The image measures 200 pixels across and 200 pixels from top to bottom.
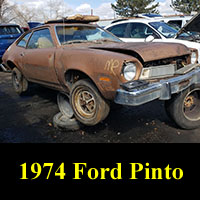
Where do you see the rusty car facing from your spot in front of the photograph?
facing the viewer and to the right of the viewer

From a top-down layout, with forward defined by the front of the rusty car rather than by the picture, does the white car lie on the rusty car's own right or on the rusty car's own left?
on the rusty car's own left
